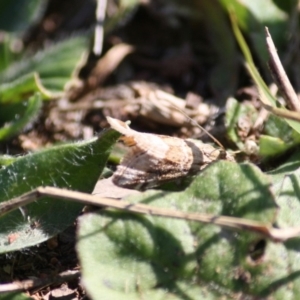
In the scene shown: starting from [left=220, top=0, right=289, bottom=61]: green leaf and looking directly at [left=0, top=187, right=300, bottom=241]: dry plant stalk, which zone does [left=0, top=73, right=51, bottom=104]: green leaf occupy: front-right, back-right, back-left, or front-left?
front-right

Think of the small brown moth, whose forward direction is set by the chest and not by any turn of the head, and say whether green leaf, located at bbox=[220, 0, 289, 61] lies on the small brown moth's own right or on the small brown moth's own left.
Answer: on the small brown moth's own left

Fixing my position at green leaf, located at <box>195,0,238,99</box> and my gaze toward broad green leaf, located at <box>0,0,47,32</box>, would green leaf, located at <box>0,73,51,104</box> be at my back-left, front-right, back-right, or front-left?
front-left

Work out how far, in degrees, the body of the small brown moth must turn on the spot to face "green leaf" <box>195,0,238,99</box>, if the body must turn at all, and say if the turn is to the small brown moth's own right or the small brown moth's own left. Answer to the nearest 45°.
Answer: approximately 90° to the small brown moth's own left

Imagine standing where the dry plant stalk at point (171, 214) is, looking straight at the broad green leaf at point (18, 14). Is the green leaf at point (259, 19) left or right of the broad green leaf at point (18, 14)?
right

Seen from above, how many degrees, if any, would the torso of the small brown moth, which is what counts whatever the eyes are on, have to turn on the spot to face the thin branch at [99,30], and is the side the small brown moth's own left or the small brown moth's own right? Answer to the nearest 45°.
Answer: approximately 90° to the small brown moth's own left

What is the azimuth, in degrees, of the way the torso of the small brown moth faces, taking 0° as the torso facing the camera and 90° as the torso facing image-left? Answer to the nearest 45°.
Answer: approximately 270°
